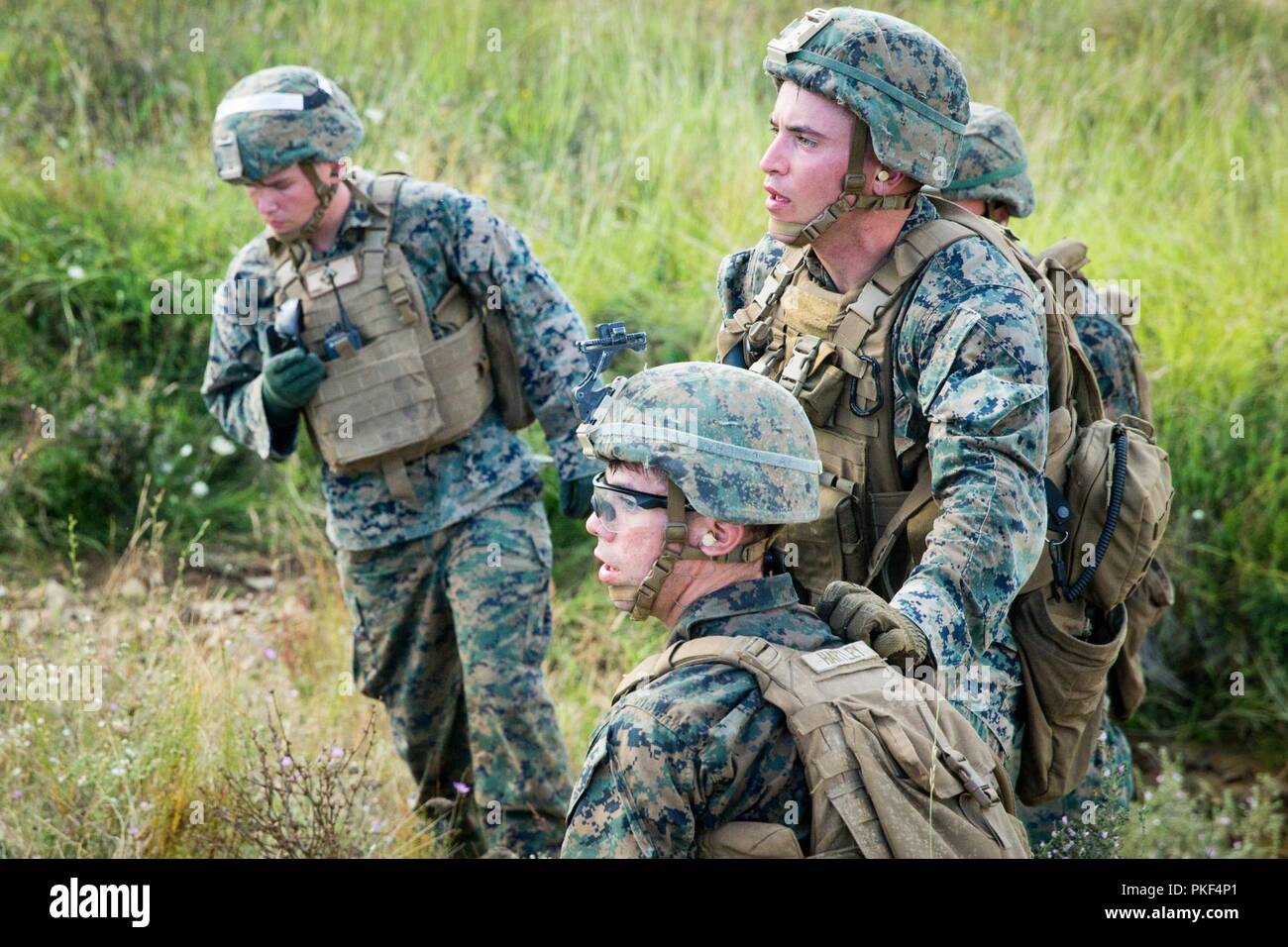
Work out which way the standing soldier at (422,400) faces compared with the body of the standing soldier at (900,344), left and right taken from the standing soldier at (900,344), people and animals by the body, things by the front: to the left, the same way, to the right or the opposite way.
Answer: the same way

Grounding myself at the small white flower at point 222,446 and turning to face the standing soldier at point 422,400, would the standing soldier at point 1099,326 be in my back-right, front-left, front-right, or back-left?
front-left

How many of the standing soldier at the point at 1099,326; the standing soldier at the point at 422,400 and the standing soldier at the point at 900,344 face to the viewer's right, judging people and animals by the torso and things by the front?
0

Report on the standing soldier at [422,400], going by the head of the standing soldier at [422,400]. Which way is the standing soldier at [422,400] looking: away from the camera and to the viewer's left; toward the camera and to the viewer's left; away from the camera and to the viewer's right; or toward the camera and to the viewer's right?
toward the camera and to the viewer's left

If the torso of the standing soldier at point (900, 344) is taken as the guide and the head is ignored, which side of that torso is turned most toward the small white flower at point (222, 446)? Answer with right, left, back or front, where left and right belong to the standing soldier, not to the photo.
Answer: right

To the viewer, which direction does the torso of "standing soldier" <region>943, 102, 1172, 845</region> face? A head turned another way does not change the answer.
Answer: to the viewer's left

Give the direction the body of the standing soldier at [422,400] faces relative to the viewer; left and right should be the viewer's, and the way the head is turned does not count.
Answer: facing the viewer and to the left of the viewer

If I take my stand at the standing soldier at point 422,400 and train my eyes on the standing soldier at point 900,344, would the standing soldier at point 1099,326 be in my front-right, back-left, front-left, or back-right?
front-left

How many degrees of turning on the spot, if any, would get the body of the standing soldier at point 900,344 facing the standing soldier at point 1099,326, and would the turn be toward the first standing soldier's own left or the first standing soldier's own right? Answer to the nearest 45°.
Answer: approximately 180°

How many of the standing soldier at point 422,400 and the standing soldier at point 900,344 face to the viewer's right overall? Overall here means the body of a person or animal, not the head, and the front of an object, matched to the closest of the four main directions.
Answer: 0

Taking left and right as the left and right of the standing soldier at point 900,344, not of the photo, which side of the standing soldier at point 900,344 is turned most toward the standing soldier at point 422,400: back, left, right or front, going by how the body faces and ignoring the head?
right

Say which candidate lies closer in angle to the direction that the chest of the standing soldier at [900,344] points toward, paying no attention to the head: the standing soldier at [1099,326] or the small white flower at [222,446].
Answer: the small white flower
